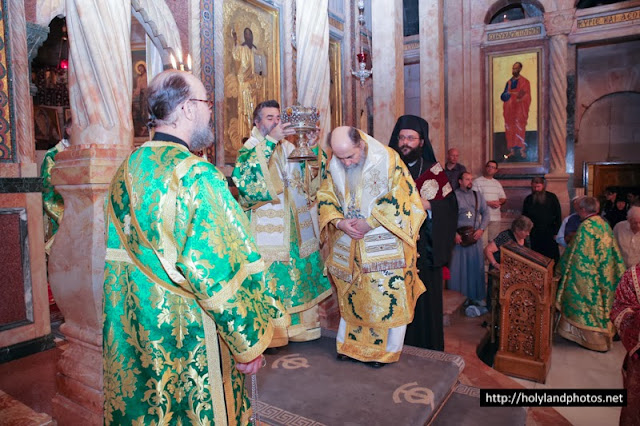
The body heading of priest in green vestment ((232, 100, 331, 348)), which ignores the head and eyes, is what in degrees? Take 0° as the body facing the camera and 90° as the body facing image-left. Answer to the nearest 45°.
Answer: approximately 315°

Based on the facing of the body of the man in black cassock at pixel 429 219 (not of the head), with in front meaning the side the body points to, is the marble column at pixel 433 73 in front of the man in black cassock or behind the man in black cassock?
behind

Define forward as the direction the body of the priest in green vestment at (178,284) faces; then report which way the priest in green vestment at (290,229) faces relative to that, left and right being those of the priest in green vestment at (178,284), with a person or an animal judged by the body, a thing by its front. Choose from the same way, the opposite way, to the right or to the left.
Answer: to the right

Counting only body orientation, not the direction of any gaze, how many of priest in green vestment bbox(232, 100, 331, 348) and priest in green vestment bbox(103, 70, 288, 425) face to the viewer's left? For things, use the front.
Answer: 0

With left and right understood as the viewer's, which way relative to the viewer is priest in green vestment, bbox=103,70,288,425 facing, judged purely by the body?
facing away from the viewer and to the right of the viewer

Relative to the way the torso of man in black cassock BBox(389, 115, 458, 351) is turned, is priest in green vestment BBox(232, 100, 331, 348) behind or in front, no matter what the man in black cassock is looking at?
in front

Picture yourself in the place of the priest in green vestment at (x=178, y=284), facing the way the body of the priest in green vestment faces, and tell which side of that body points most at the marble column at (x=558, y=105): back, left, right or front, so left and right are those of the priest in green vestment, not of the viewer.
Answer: front

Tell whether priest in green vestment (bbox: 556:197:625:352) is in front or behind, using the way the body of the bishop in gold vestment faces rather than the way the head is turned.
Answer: behind

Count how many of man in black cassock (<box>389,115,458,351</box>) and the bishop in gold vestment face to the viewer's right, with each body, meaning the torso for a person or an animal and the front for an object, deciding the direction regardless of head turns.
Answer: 0

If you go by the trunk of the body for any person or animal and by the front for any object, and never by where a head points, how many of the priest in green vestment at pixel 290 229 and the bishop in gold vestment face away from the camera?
0

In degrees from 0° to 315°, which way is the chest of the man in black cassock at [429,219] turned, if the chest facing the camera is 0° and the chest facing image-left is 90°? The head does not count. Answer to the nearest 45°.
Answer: approximately 45°

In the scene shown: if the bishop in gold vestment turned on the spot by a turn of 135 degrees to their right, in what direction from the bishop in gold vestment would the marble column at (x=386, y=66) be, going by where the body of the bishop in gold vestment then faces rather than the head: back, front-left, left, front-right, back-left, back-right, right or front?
front

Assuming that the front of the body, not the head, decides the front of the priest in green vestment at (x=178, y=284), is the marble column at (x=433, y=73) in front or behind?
in front
